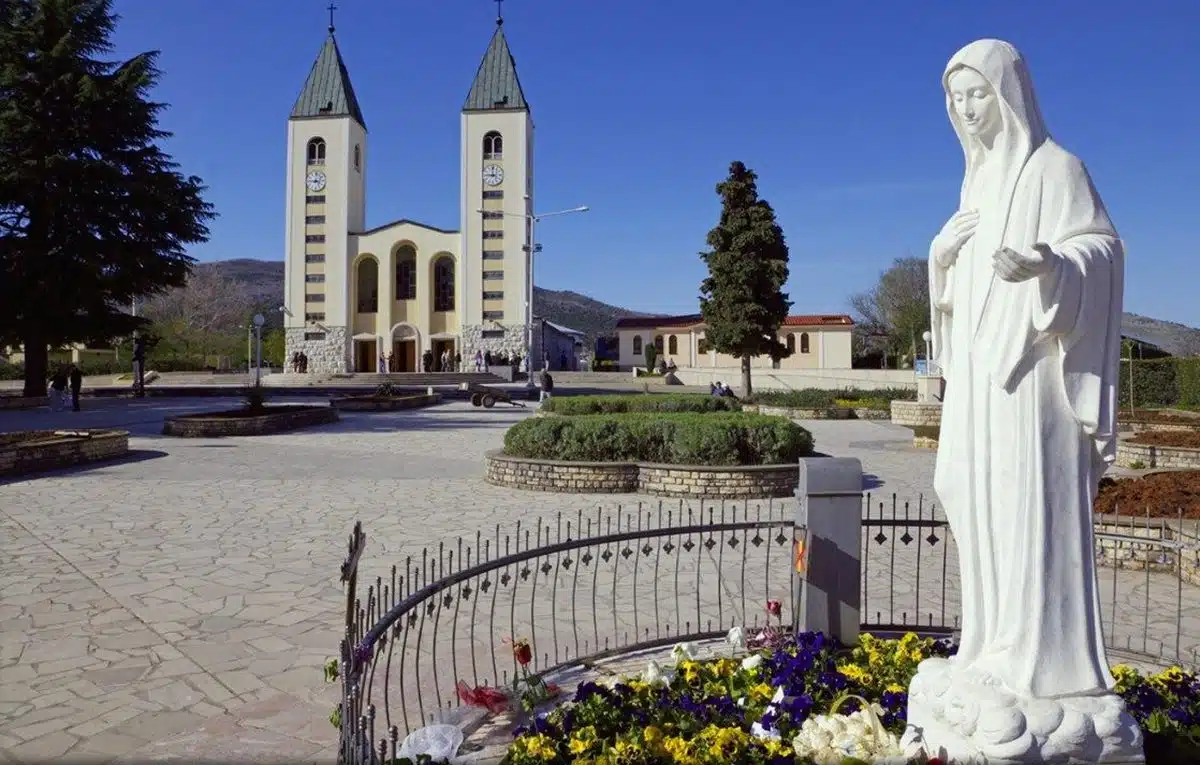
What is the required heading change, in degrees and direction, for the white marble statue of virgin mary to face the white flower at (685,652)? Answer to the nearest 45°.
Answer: approximately 90° to its right

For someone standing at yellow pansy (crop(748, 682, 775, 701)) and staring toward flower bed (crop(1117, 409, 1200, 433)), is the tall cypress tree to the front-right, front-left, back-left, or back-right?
front-left

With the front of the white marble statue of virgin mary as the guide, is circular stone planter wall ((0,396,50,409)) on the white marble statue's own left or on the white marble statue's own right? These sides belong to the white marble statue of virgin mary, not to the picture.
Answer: on the white marble statue's own right

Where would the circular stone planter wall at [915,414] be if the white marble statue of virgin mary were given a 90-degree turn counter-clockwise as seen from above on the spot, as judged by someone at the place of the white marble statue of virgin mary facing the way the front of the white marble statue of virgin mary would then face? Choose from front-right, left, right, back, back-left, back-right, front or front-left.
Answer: back-left

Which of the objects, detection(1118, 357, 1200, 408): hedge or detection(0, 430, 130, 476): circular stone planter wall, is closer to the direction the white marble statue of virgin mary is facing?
the circular stone planter wall

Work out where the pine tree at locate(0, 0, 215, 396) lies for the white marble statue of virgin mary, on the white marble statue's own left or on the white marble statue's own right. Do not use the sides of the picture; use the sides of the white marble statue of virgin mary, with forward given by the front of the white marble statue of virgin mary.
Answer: on the white marble statue's own right

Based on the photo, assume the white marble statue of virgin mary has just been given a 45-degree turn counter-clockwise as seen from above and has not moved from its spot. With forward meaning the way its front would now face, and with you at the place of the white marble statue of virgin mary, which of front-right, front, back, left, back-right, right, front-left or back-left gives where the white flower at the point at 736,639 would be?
back-right

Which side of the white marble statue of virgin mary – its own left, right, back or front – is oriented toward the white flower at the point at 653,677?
right

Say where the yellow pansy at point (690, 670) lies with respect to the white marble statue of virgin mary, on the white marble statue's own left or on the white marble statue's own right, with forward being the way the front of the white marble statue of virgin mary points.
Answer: on the white marble statue's own right

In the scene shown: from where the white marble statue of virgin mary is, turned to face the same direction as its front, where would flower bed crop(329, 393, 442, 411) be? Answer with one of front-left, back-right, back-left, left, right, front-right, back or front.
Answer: right

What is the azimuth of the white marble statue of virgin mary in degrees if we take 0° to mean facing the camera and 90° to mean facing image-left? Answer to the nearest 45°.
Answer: approximately 45°

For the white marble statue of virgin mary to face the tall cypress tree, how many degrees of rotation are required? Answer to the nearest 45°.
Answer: approximately 135° to its right
